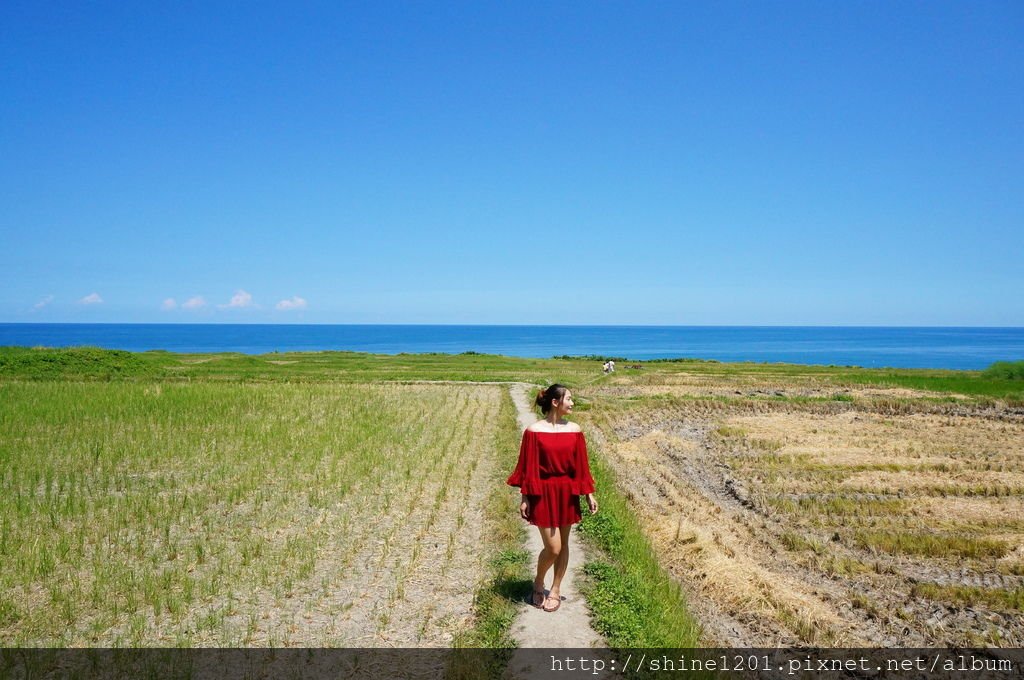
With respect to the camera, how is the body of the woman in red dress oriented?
toward the camera

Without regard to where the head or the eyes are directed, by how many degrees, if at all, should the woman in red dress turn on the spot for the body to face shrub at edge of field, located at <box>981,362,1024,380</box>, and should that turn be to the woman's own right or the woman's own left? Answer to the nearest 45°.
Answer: approximately 135° to the woman's own left
